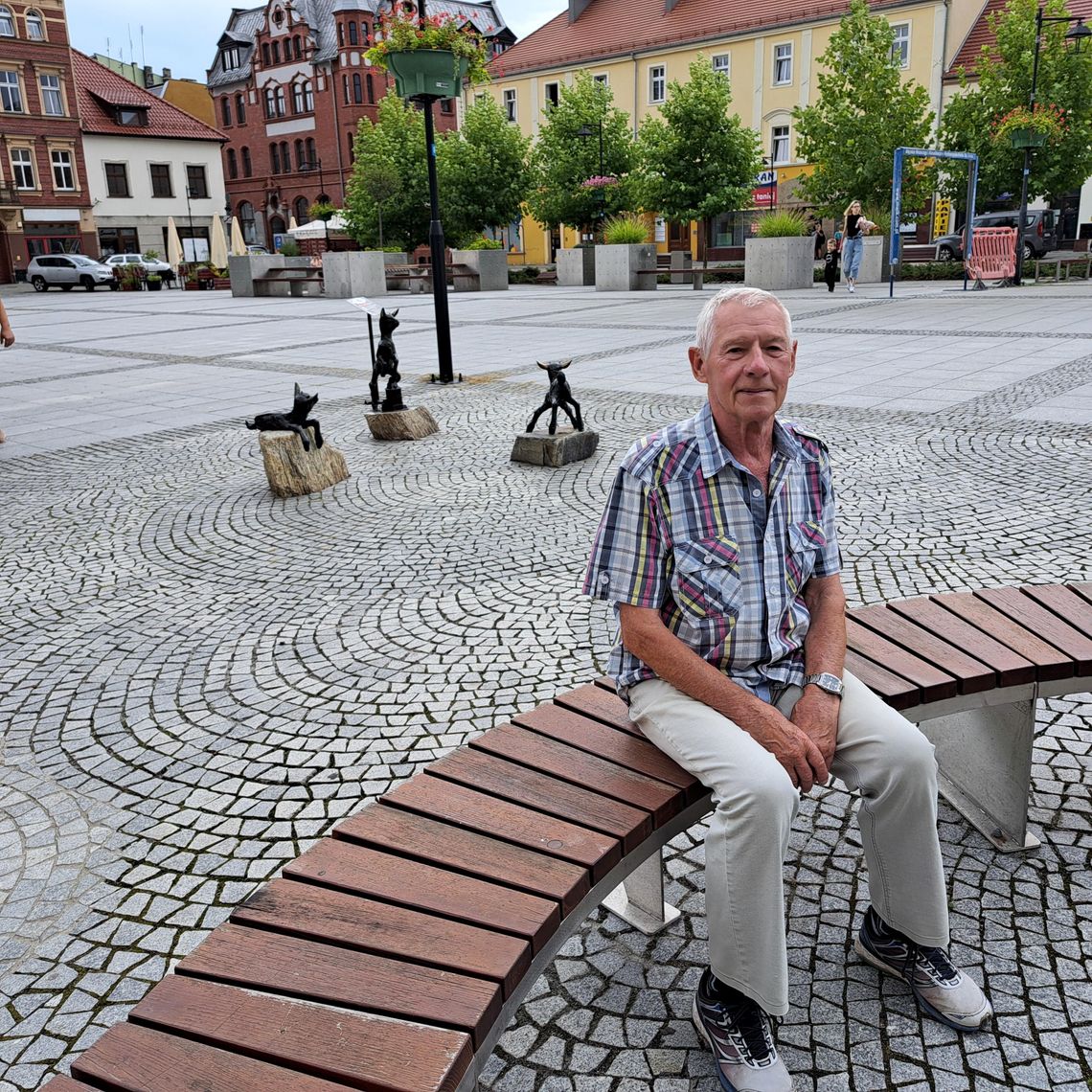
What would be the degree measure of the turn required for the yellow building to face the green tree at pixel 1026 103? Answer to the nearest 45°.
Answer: approximately 45° to its left

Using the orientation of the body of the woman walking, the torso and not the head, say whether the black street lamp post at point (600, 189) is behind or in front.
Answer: behind

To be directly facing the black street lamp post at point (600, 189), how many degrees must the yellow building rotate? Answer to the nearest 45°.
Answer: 0° — it already faces it

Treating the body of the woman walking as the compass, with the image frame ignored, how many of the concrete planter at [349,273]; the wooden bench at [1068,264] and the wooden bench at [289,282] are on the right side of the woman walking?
2

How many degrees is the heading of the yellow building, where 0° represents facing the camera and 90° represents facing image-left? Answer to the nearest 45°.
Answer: approximately 45°

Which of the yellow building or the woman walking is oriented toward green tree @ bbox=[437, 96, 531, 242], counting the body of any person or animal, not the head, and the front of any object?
the yellow building

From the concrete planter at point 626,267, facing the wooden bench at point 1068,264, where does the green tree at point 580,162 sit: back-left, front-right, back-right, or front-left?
back-left

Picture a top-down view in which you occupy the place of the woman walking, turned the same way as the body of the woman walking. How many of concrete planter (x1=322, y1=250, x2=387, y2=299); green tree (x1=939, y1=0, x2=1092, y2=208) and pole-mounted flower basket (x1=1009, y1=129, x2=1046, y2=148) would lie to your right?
1

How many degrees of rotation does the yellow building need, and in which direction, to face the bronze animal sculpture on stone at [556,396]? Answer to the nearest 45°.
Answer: approximately 45° to its left

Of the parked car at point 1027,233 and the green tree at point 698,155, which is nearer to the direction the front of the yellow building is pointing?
the green tree

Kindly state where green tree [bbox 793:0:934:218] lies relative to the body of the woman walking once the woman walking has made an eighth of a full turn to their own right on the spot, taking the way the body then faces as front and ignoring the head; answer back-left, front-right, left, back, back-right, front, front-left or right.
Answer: back-right
